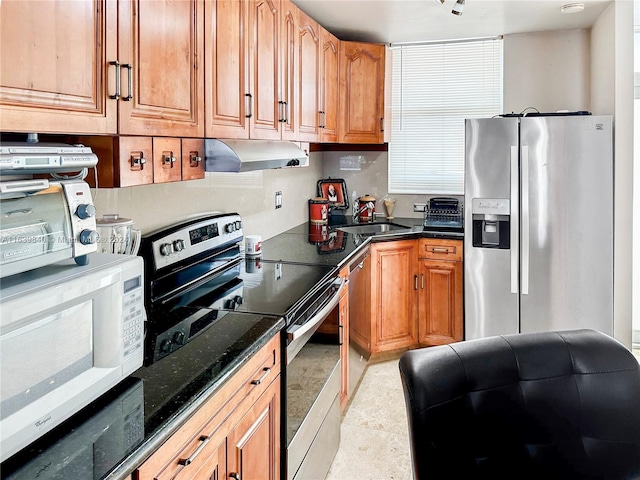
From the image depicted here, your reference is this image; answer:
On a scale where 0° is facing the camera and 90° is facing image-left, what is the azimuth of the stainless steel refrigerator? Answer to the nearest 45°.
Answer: approximately 0°

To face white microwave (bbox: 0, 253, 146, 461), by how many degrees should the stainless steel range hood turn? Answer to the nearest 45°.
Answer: approximately 45° to its right

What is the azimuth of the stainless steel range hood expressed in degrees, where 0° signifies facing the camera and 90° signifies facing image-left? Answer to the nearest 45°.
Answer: approximately 315°

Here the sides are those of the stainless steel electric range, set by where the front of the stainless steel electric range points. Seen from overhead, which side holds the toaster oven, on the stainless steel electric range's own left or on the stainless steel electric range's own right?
on the stainless steel electric range's own right

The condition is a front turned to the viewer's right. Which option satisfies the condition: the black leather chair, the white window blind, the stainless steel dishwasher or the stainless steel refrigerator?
the stainless steel dishwasher
